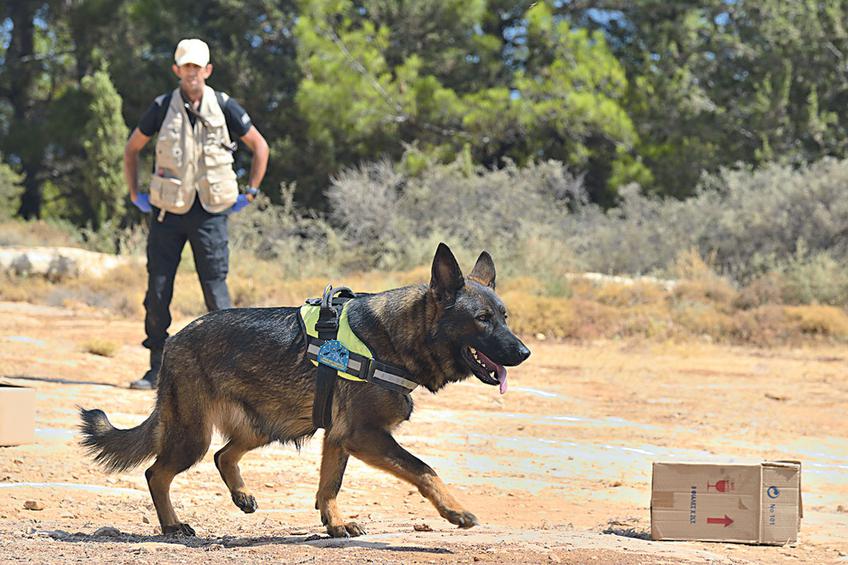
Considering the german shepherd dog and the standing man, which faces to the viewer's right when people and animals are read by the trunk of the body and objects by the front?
the german shepherd dog

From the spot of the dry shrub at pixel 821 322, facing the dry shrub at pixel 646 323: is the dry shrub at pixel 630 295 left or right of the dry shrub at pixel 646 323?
right

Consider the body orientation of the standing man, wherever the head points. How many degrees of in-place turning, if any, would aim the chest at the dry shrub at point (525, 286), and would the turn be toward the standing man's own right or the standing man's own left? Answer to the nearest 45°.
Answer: approximately 135° to the standing man's own left

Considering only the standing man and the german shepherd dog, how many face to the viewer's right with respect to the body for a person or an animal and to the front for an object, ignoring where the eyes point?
1

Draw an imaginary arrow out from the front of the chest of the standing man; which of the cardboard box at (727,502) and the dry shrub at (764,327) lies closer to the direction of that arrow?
the cardboard box

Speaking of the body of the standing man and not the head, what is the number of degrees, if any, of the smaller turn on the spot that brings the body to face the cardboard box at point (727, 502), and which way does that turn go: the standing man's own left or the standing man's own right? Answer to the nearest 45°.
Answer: approximately 45° to the standing man's own left

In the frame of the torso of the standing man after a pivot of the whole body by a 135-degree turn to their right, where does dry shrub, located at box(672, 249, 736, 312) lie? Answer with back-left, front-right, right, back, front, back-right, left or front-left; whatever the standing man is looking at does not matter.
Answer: right

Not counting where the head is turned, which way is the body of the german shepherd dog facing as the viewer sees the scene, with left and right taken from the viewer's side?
facing to the right of the viewer

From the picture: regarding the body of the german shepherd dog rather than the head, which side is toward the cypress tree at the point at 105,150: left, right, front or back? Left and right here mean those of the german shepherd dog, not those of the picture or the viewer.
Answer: left

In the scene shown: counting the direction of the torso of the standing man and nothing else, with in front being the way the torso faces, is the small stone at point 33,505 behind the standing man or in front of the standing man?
in front

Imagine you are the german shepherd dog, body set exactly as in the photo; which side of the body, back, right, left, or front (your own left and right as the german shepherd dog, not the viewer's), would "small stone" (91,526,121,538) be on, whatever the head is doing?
back

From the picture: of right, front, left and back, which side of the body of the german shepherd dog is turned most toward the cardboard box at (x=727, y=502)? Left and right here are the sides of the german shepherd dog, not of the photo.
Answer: front

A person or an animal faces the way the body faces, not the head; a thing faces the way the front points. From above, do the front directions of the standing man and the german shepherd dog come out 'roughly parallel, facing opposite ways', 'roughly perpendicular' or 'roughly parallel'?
roughly perpendicular

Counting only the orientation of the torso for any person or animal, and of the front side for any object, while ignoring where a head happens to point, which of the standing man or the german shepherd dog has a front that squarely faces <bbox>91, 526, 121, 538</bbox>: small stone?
the standing man

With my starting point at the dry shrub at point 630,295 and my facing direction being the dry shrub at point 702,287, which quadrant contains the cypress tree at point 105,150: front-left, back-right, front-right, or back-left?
back-left

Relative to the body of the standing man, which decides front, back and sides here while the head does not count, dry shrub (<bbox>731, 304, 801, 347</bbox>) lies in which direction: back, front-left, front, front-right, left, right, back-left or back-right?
back-left

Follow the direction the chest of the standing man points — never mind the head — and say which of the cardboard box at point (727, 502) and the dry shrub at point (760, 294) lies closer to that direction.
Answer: the cardboard box

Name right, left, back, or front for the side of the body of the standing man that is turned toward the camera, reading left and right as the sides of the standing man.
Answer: front
